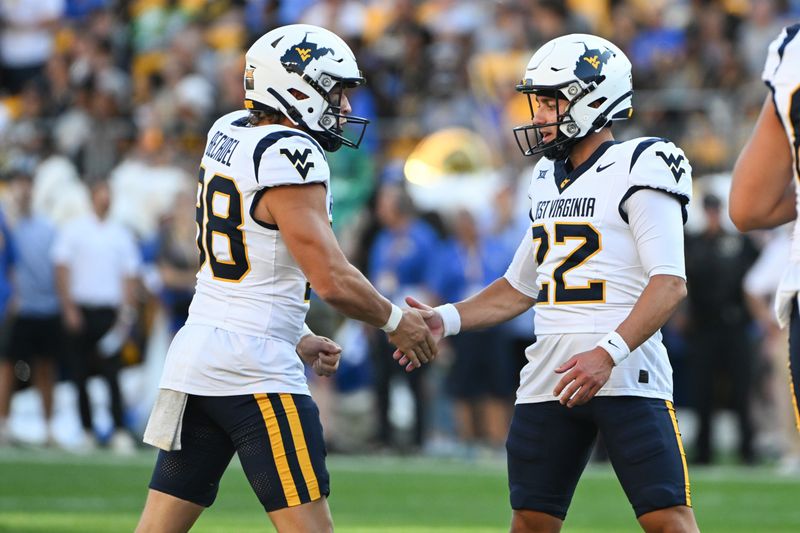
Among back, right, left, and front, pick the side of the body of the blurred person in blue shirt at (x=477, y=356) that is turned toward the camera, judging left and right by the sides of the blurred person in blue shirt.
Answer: front

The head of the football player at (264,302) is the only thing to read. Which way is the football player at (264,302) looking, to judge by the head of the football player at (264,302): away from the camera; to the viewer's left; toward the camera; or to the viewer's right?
to the viewer's right

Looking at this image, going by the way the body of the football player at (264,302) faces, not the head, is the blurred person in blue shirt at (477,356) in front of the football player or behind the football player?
in front

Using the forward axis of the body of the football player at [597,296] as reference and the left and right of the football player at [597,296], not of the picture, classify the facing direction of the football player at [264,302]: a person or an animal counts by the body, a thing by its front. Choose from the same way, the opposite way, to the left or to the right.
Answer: the opposite way

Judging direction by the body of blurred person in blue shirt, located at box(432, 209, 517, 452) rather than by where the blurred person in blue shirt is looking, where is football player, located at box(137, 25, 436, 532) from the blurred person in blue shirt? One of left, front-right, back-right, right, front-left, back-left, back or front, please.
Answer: front

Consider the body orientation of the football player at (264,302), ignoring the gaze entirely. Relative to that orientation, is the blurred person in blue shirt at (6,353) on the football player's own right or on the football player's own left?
on the football player's own left

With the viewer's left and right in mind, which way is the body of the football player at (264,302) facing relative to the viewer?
facing away from the viewer and to the right of the viewer

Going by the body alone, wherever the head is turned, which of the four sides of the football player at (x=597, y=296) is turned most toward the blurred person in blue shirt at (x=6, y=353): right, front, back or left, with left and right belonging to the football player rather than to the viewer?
right

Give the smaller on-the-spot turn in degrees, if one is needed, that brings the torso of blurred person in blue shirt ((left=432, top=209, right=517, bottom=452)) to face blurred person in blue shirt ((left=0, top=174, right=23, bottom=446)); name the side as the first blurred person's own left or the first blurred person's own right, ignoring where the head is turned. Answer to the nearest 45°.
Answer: approximately 90° to the first blurred person's own right

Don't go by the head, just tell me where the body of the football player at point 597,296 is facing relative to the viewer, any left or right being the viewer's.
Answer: facing the viewer and to the left of the viewer

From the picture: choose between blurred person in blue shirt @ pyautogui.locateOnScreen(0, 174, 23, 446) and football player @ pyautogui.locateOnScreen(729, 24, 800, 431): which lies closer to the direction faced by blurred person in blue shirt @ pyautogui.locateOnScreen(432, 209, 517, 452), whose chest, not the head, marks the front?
the football player

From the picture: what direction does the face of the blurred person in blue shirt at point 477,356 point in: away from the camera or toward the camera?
toward the camera

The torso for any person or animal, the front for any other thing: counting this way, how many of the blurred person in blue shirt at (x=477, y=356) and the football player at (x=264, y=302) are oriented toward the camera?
1

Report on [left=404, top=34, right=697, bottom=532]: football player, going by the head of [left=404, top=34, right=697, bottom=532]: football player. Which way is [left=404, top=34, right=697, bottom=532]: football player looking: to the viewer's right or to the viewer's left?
to the viewer's left

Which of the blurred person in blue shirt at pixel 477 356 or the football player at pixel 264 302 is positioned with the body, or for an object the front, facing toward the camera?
the blurred person in blue shirt

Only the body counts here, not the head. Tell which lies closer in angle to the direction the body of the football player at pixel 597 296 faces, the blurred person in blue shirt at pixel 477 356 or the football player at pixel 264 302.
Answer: the football player

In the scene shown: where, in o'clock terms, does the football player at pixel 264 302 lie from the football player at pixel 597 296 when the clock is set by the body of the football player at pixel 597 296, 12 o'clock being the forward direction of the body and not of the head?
the football player at pixel 264 302 is roughly at 1 o'clock from the football player at pixel 597 296.
